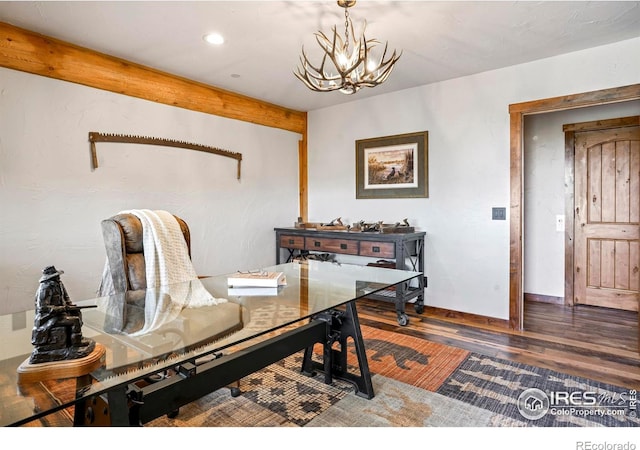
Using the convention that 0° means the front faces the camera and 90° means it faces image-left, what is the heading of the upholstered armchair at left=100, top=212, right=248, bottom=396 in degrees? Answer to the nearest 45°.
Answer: approximately 315°

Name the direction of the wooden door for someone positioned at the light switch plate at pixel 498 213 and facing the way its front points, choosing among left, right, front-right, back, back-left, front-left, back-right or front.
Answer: back-left

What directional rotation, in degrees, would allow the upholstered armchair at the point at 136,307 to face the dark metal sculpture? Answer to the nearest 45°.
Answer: approximately 45° to its right

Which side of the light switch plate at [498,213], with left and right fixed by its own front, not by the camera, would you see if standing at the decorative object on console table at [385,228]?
right

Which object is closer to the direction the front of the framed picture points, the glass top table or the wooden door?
the glass top table

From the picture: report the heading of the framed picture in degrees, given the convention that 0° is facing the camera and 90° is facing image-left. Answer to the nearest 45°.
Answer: approximately 45°

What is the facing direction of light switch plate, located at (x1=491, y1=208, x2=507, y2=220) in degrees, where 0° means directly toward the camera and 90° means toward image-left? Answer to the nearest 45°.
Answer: approximately 0°

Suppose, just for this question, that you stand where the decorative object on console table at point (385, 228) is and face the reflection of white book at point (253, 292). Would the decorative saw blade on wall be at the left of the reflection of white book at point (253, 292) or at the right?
right
